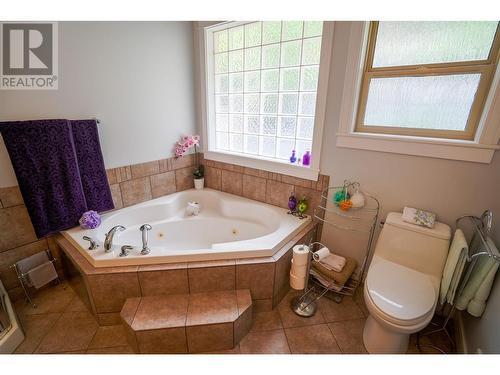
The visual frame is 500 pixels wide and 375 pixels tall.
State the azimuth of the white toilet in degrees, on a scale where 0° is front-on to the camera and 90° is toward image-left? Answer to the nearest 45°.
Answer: approximately 0°

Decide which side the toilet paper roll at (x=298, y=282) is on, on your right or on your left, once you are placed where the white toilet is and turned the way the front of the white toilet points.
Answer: on your right

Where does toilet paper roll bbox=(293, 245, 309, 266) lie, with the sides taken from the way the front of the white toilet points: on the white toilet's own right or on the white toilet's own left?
on the white toilet's own right

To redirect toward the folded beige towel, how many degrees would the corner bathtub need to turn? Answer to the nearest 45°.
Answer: approximately 45° to its left

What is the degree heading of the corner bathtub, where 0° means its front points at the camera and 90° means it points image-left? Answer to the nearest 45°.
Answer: approximately 0°

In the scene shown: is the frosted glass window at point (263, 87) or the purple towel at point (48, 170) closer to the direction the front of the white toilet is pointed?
the purple towel

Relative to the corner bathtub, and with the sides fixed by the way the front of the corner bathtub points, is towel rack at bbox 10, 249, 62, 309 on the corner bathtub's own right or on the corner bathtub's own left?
on the corner bathtub's own right

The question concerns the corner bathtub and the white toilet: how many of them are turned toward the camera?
2
